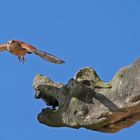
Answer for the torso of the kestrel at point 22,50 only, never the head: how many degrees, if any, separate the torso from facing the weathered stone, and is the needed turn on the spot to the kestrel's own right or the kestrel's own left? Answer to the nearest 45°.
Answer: approximately 135° to the kestrel's own left

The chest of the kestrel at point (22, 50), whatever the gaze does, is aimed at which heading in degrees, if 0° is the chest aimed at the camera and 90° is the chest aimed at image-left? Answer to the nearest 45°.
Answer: approximately 45°
